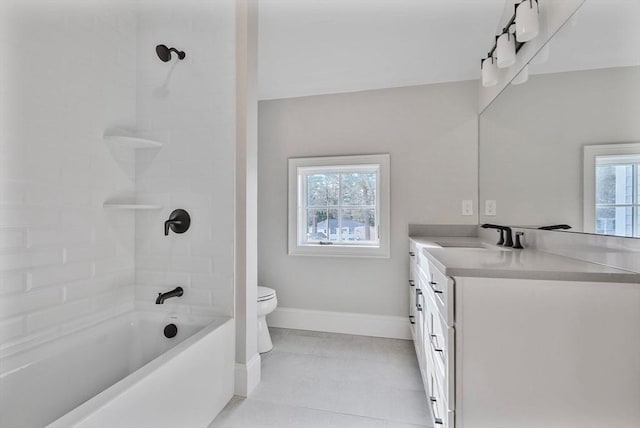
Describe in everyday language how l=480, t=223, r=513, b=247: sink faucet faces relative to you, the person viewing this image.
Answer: facing to the left of the viewer

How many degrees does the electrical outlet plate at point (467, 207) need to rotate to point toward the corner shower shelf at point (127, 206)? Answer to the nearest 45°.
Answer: approximately 45° to its right

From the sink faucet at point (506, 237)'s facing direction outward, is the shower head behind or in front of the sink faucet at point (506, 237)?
in front

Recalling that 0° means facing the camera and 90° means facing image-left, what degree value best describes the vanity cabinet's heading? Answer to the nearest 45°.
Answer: approximately 90°

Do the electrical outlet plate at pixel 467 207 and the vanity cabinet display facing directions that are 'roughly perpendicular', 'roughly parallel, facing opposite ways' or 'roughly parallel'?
roughly perpendicular

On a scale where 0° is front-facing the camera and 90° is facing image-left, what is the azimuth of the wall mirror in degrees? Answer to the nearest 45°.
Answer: approximately 45°

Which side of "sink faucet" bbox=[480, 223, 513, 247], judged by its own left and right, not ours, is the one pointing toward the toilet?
front

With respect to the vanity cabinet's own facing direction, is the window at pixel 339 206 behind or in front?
in front

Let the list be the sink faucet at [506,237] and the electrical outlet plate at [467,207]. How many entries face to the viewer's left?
1

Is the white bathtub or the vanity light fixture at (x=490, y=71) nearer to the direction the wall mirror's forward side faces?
the white bathtub

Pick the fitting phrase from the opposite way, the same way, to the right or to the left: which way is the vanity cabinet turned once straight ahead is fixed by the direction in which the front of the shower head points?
to the right
